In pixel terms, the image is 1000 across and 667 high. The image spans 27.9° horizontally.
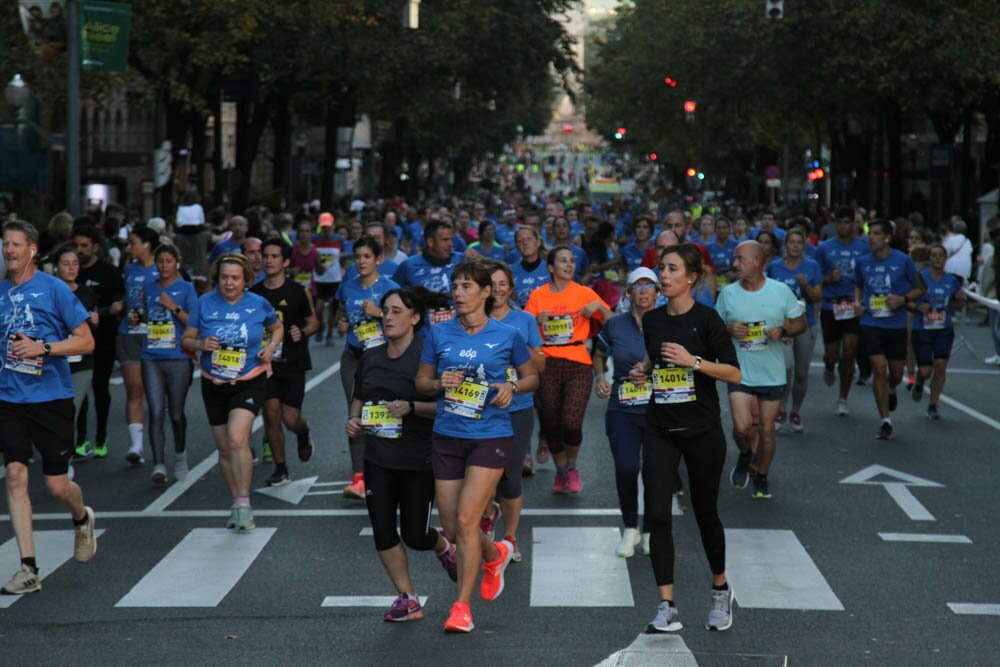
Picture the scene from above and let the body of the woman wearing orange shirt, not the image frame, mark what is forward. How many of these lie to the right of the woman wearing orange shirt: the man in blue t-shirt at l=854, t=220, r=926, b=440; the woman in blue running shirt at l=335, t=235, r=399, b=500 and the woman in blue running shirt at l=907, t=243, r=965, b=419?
1

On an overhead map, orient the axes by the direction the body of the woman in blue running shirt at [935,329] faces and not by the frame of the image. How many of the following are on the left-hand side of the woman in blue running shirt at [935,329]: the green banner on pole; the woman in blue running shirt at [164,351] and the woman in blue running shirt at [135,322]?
0

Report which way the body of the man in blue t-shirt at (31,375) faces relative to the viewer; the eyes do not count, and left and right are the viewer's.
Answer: facing the viewer and to the left of the viewer

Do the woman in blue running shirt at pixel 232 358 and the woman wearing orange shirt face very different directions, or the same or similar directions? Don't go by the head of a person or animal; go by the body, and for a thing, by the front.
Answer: same or similar directions

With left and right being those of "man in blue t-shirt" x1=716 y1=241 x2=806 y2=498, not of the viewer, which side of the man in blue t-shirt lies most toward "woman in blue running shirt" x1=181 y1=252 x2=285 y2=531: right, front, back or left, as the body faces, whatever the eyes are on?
right

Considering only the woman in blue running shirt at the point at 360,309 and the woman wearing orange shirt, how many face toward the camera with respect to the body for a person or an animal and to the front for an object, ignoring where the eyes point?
2

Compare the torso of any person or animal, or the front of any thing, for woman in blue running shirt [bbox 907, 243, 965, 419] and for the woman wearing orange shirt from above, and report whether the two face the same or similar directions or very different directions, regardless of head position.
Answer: same or similar directions

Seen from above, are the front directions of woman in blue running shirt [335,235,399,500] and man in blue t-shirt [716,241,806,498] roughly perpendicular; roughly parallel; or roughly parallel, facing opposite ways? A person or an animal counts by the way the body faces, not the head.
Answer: roughly parallel

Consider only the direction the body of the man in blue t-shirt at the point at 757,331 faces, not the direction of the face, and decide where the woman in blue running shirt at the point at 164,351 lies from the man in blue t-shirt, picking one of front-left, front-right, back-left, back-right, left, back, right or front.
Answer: right

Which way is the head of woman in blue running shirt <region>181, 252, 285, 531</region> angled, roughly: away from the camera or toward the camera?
toward the camera

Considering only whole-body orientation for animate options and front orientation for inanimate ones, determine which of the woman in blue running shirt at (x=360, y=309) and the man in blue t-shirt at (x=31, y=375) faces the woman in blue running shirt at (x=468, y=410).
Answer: the woman in blue running shirt at (x=360, y=309)

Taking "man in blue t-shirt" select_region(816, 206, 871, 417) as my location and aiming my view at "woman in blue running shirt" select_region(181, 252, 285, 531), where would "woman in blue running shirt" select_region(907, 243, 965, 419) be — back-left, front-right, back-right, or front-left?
back-left

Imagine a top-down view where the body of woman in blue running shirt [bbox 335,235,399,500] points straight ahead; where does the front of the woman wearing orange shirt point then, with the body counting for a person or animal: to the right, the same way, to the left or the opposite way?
the same way

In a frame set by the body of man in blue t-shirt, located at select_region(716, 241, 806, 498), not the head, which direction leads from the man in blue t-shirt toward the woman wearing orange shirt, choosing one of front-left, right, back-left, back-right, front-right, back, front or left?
right

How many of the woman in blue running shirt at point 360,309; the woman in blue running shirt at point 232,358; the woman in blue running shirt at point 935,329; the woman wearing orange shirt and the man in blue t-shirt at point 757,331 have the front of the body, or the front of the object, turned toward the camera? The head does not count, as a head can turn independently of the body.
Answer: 5

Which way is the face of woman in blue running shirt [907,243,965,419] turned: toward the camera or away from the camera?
toward the camera

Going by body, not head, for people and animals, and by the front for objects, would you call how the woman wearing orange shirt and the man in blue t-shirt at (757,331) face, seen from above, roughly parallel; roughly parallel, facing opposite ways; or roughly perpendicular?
roughly parallel

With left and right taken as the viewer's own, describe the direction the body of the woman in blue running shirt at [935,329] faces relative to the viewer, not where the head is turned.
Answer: facing the viewer

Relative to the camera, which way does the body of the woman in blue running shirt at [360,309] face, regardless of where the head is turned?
toward the camera
